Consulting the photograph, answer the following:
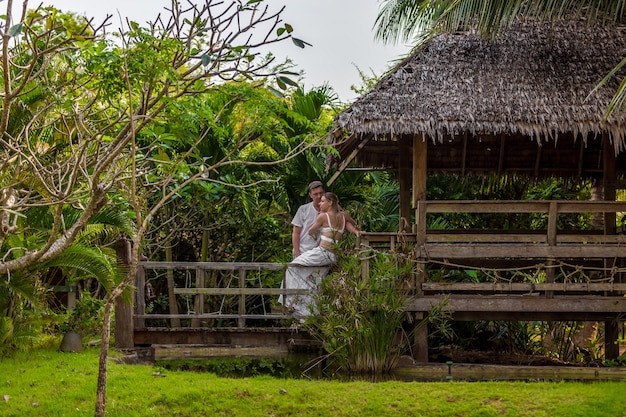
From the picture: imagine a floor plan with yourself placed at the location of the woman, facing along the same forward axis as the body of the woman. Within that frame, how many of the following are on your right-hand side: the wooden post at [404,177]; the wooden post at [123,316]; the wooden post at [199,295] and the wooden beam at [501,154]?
2

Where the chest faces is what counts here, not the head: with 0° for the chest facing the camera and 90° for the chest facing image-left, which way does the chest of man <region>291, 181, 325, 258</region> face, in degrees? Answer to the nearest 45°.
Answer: approximately 315°
